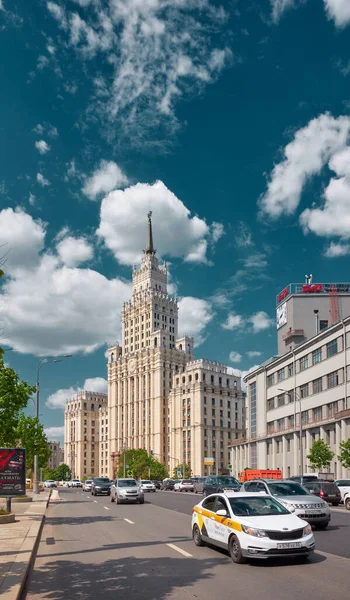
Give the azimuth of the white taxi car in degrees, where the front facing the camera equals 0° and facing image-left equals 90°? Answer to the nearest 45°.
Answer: approximately 315°

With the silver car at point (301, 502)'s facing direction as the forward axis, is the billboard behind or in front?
behind

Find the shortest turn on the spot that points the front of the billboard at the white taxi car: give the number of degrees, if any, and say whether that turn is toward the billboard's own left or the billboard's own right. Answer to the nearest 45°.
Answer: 0° — it already faces it

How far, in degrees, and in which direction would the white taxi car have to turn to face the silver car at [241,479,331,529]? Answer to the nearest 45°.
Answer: approximately 135° to its left

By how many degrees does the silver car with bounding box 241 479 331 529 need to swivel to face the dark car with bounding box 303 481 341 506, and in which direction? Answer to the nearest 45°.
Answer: approximately 135° to its left

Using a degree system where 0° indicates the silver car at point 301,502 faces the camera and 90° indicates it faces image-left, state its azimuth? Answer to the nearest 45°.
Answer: approximately 315°

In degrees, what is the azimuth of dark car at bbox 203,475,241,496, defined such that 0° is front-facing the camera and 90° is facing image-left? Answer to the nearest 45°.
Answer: approximately 315°

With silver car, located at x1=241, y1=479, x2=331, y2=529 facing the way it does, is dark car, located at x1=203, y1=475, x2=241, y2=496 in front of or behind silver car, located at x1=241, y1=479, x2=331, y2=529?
behind
